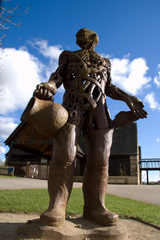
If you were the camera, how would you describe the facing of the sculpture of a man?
facing the viewer

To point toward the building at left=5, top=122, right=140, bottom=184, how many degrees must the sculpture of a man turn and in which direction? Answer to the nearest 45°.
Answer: approximately 180°
